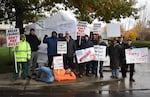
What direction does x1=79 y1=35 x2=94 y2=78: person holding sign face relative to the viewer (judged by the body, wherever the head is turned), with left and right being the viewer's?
facing the viewer

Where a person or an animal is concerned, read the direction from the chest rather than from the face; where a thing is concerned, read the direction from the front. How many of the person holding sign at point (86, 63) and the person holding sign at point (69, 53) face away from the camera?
0

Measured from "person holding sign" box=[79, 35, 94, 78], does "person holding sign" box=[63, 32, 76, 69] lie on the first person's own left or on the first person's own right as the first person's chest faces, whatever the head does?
on the first person's own right

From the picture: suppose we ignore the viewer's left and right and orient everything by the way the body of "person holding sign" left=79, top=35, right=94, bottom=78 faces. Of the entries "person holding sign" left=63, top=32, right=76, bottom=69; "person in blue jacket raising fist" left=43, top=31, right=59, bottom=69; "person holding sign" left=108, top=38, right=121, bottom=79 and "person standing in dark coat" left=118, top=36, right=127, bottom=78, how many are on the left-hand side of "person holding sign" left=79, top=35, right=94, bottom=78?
2

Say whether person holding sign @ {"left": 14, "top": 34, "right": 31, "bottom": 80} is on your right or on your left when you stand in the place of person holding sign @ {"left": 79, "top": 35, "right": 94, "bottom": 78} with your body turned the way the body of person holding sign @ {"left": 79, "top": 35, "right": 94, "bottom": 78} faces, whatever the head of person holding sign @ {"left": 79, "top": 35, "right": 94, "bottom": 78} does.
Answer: on your right

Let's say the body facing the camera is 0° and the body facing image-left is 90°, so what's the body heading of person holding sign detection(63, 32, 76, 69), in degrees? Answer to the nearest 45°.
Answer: approximately 45°
